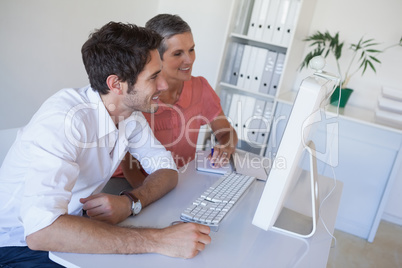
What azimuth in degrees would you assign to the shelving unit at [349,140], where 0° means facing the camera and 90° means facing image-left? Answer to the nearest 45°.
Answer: approximately 45°

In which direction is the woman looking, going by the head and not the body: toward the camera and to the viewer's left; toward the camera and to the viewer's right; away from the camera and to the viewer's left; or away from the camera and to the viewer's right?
toward the camera and to the viewer's right

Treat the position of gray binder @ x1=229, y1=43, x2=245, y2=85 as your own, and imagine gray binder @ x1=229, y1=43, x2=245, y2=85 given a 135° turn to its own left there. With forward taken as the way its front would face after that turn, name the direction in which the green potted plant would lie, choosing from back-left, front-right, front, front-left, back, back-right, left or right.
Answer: front-right

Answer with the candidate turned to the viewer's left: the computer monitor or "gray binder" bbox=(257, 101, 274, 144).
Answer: the computer monitor

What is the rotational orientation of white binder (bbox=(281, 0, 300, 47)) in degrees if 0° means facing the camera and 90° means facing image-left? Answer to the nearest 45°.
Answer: approximately 0°

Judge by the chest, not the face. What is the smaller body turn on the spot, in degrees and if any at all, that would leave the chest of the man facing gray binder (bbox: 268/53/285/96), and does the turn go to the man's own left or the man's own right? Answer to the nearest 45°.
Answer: approximately 90° to the man's own left

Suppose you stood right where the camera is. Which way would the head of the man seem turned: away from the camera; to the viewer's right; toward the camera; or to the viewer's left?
to the viewer's right

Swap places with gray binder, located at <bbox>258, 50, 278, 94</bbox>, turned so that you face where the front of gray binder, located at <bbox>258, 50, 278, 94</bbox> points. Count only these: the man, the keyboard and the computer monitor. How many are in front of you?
3
